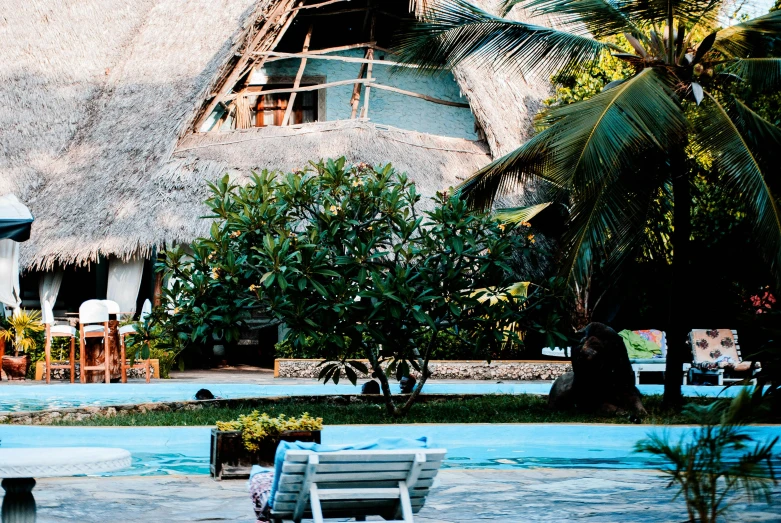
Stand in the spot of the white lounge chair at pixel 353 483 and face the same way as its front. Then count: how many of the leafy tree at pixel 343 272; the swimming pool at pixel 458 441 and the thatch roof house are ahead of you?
3

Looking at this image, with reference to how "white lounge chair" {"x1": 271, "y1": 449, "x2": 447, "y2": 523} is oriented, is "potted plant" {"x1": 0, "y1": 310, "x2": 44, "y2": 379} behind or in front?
in front

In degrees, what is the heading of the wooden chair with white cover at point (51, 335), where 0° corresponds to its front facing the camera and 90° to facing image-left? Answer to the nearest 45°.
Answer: approximately 270°

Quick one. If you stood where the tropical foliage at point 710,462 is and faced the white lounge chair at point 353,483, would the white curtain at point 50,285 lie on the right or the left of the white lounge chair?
right

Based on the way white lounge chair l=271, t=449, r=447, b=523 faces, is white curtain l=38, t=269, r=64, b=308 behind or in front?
in front

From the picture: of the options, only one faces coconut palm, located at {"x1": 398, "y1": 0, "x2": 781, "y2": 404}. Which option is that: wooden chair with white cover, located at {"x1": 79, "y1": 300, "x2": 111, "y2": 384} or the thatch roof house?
the thatch roof house

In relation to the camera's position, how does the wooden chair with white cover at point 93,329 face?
facing away from the viewer

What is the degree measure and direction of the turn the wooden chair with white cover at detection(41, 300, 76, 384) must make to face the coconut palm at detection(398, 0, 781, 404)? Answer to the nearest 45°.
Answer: approximately 45° to its right

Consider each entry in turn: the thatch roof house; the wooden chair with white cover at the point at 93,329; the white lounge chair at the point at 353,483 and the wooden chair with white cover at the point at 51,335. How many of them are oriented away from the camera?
2

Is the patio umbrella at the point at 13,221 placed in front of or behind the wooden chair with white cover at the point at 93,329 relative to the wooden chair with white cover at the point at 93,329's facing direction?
behind

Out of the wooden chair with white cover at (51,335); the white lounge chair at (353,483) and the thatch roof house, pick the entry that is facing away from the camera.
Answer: the white lounge chair

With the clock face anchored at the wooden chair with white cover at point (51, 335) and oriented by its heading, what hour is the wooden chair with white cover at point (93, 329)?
the wooden chair with white cover at point (93, 329) is roughly at 1 o'clock from the wooden chair with white cover at point (51, 335).

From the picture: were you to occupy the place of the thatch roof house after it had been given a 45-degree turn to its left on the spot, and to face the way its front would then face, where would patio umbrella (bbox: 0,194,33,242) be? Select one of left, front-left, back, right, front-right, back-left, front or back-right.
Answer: right

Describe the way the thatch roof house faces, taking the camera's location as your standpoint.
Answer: facing the viewer and to the right of the viewer

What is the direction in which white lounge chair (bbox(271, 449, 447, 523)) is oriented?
away from the camera

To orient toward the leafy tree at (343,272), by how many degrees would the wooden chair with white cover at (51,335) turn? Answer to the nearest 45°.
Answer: approximately 45° to its right
